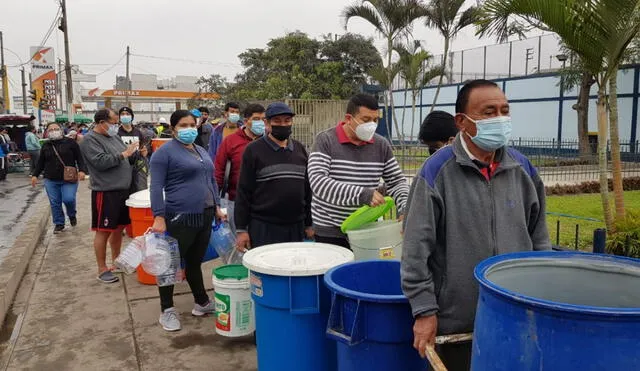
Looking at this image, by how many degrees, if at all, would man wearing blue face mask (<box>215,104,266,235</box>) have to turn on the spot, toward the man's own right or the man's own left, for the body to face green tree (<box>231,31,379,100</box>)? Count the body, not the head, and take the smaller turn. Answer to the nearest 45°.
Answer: approximately 135° to the man's own left

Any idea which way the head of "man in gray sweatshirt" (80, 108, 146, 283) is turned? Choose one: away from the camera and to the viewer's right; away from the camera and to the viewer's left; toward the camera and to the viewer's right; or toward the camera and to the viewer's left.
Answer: toward the camera and to the viewer's right

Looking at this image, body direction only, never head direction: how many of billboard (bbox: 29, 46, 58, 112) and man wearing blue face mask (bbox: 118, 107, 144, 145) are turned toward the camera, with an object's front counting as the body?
2

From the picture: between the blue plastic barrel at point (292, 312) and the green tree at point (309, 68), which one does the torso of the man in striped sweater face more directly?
the blue plastic barrel

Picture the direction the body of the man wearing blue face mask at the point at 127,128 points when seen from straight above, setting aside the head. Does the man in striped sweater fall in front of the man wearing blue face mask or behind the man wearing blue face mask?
in front

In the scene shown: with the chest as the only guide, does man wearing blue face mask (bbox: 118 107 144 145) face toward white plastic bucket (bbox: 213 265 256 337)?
yes
